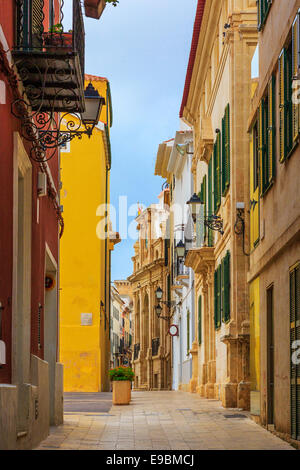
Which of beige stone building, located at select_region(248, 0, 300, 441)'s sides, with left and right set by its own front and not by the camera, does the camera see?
left

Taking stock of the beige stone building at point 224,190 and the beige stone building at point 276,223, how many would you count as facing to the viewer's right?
0

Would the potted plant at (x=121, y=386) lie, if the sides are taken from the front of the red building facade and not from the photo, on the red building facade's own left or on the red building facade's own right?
on the red building facade's own left

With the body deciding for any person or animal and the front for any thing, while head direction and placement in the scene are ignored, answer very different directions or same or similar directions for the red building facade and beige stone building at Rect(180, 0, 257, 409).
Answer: very different directions

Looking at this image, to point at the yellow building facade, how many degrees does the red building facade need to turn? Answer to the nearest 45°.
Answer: approximately 90° to its left

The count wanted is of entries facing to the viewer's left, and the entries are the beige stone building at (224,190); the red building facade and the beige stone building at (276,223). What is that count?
2

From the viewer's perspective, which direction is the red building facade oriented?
to the viewer's right

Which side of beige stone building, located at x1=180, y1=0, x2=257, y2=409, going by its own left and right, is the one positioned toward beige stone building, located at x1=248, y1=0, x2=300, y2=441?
left

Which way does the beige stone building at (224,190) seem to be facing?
to the viewer's left

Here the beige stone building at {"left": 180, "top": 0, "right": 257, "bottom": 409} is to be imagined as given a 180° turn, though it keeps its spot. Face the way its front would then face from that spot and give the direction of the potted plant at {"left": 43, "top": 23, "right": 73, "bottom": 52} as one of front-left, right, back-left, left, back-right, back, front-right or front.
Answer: right

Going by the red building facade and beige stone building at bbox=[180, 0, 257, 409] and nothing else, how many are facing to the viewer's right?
1

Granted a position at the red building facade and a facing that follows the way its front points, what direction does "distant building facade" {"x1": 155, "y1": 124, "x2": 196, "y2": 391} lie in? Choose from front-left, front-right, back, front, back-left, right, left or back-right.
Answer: left
